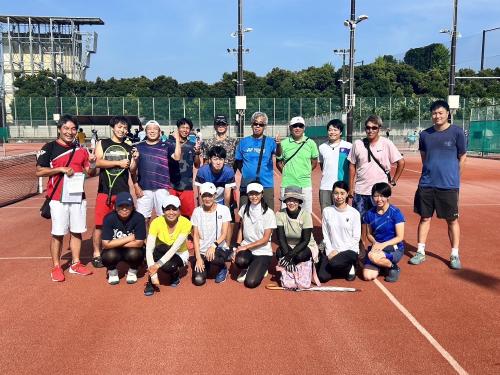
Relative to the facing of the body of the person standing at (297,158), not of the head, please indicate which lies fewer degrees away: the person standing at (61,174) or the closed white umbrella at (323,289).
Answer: the closed white umbrella

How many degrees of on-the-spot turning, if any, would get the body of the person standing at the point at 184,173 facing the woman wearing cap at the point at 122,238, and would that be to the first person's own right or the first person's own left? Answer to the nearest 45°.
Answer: approximately 45° to the first person's own right

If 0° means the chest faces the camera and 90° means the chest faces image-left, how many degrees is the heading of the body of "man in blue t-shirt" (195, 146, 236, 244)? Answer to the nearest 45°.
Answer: approximately 0°

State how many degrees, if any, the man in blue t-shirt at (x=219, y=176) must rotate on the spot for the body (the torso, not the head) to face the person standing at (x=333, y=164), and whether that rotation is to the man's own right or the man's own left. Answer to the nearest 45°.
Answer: approximately 90° to the man's own left

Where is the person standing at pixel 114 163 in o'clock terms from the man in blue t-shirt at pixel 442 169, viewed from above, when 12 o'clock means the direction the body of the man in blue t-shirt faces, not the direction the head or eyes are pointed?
The person standing is roughly at 2 o'clock from the man in blue t-shirt.

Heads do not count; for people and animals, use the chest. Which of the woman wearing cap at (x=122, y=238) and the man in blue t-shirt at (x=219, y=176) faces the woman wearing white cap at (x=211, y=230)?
the man in blue t-shirt

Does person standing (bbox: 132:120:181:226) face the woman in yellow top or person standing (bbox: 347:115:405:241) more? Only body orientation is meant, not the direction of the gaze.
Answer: the woman in yellow top

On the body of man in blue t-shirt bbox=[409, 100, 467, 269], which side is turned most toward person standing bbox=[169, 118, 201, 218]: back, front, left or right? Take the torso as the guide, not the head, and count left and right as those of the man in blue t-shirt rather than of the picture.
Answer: right
